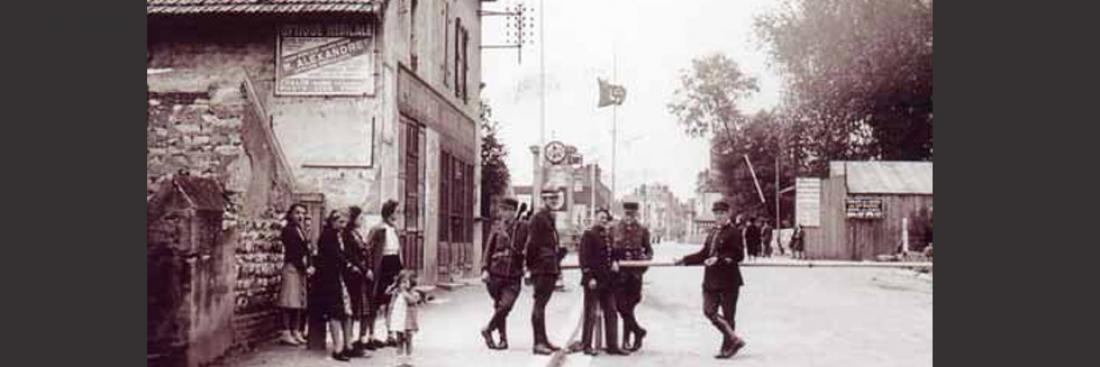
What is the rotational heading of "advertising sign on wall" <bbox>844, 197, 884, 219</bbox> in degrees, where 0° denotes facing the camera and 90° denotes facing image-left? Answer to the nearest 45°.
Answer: approximately 0°

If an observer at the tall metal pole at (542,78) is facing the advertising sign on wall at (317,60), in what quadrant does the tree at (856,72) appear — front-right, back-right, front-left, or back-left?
back-left

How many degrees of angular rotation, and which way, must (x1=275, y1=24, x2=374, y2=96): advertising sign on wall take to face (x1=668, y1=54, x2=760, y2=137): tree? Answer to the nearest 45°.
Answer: approximately 90° to its left
